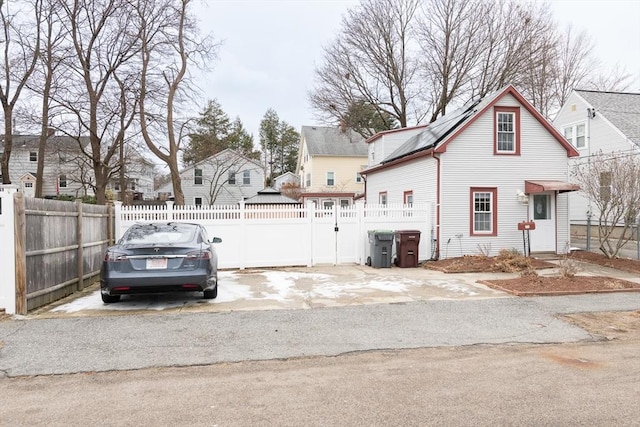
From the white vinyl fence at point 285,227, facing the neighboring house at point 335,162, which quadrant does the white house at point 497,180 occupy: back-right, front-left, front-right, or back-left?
front-right

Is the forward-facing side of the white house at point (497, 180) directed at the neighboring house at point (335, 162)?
no

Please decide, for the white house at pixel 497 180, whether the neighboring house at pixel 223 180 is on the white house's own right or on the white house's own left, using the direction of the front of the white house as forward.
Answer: on the white house's own right

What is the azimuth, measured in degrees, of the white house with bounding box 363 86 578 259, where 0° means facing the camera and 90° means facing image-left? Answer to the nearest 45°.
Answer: approximately 0°

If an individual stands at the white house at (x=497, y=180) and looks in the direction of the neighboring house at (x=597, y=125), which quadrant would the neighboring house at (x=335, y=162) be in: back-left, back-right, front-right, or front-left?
front-left

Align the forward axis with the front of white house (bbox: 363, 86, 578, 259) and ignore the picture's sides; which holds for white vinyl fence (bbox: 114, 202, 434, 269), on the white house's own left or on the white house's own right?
on the white house's own right

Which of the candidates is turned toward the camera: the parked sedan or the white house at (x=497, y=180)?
the white house

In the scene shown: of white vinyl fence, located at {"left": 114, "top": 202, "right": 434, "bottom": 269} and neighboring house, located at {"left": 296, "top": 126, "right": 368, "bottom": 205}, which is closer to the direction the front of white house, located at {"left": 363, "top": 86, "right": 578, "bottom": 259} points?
the white vinyl fence

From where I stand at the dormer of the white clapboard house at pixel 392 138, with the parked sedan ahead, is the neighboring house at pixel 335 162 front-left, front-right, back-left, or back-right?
back-right

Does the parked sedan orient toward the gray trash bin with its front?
no

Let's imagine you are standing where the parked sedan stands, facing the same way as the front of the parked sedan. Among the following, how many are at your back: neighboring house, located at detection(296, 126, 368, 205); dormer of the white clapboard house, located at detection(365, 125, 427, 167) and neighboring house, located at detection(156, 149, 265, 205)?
0

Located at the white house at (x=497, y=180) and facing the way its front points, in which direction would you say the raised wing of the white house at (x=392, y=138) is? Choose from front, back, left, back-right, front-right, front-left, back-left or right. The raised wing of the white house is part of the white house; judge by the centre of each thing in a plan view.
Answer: back-right

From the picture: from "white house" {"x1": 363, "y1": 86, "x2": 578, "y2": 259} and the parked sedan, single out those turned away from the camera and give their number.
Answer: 1

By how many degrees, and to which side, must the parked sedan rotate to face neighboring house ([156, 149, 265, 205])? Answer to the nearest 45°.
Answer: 0° — it already faces it

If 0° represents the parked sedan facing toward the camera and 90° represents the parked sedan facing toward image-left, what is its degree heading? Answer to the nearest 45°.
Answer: approximately 180°

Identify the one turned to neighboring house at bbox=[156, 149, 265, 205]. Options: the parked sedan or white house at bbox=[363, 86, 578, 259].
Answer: the parked sedan

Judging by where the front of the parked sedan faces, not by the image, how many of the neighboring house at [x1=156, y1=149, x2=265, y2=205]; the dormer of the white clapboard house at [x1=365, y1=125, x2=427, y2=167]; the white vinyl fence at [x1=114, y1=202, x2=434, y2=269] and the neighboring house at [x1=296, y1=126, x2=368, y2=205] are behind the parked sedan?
0
